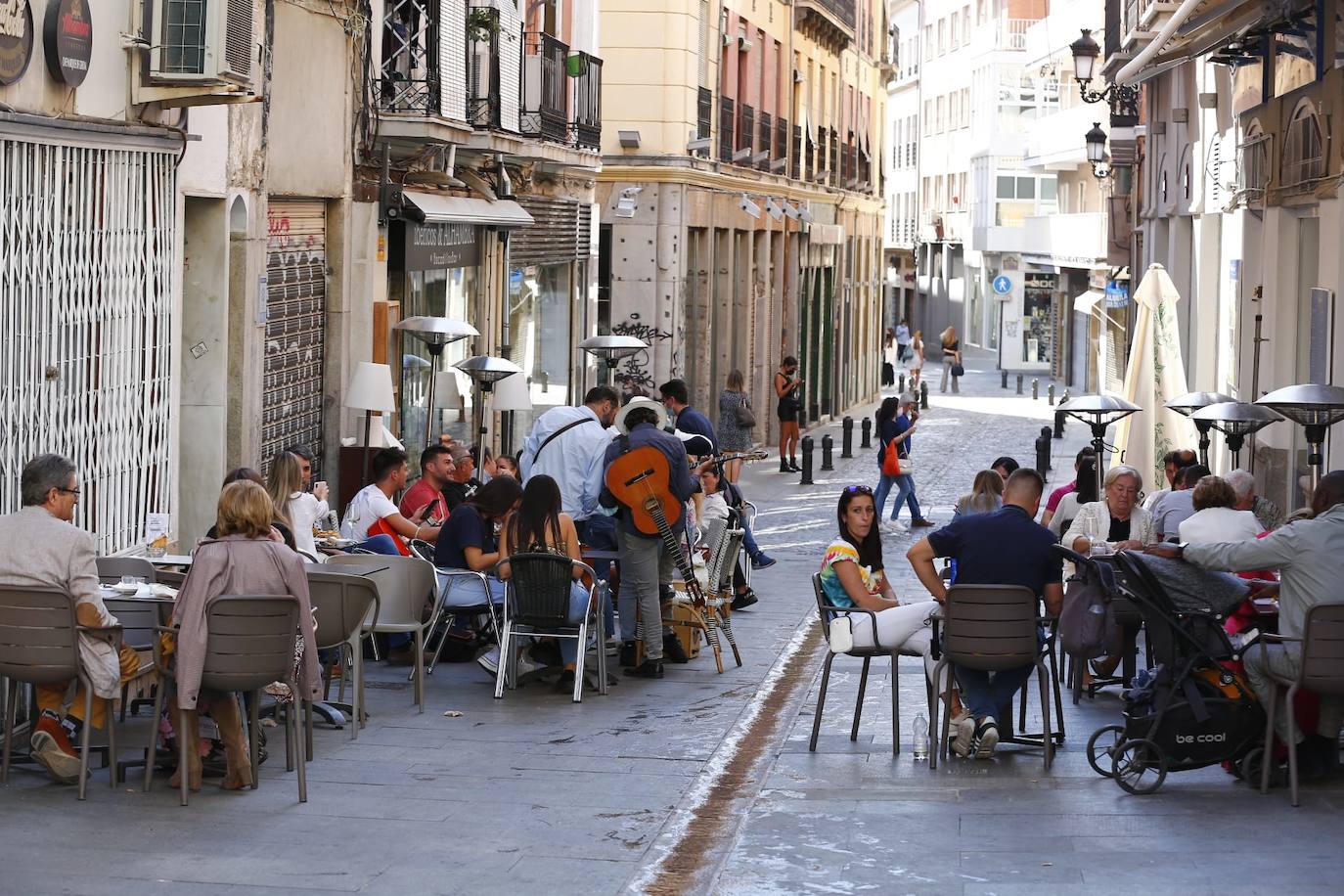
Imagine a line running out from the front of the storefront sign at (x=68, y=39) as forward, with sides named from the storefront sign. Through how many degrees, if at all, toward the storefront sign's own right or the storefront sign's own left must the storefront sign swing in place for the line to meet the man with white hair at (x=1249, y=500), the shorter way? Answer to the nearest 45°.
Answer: approximately 45° to the storefront sign's own left

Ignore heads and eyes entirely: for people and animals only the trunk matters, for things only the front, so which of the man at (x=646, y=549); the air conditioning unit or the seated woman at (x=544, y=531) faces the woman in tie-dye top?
the air conditioning unit

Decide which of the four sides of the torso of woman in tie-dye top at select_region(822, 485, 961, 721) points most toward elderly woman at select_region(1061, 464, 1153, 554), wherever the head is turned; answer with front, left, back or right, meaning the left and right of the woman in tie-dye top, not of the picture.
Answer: left

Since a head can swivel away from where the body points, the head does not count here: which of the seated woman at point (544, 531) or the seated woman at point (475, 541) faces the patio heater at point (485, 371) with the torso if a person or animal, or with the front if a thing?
the seated woman at point (544, 531)

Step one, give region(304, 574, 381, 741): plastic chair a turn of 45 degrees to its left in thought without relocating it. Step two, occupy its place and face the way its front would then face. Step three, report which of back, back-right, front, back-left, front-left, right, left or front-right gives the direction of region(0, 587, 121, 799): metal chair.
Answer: front-left

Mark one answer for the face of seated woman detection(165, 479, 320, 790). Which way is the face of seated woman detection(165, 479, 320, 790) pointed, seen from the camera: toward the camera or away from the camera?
away from the camera

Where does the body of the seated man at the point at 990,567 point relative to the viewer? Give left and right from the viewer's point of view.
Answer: facing away from the viewer

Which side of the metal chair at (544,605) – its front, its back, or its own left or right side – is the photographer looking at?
back

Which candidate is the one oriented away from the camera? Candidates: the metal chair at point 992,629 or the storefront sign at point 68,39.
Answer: the metal chair

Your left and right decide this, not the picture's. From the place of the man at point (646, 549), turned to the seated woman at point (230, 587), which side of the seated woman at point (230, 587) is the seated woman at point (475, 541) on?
right
